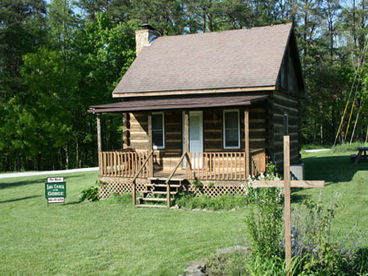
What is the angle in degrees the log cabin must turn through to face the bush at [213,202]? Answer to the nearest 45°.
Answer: approximately 45° to its left

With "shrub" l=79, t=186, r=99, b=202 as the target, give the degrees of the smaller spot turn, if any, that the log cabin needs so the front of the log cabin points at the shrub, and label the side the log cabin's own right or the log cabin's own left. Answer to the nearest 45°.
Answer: approximately 45° to the log cabin's own right

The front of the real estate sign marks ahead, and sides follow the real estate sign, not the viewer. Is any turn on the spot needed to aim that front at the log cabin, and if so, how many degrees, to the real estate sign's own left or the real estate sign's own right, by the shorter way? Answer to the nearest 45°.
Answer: approximately 90° to the real estate sign's own left

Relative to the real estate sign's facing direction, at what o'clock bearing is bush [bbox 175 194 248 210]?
The bush is roughly at 10 o'clock from the real estate sign.

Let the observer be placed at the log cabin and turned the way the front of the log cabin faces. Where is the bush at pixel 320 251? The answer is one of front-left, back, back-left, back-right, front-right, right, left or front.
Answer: front-left

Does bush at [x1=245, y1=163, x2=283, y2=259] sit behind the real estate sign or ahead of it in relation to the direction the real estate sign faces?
ahead

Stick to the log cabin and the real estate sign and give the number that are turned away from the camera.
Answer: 0

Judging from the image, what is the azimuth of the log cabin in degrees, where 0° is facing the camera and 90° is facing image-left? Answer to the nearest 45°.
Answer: approximately 45°

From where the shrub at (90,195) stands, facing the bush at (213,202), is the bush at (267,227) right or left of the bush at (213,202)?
right
